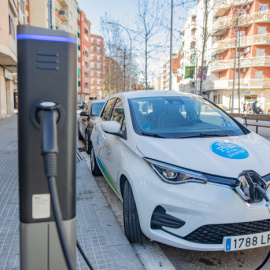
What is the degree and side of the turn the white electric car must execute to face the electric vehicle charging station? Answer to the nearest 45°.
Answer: approximately 90° to its right

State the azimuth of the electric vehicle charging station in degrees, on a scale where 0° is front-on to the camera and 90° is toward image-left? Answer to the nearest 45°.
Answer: approximately 0°

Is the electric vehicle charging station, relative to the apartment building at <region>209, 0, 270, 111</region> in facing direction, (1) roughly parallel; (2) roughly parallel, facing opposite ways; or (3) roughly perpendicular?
roughly perpendicular

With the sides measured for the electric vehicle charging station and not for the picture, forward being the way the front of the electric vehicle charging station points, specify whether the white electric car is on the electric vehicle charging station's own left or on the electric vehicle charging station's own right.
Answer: on the electric vehicle charging station's own left

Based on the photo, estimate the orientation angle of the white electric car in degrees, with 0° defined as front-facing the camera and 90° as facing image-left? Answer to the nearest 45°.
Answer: approximately 315°
